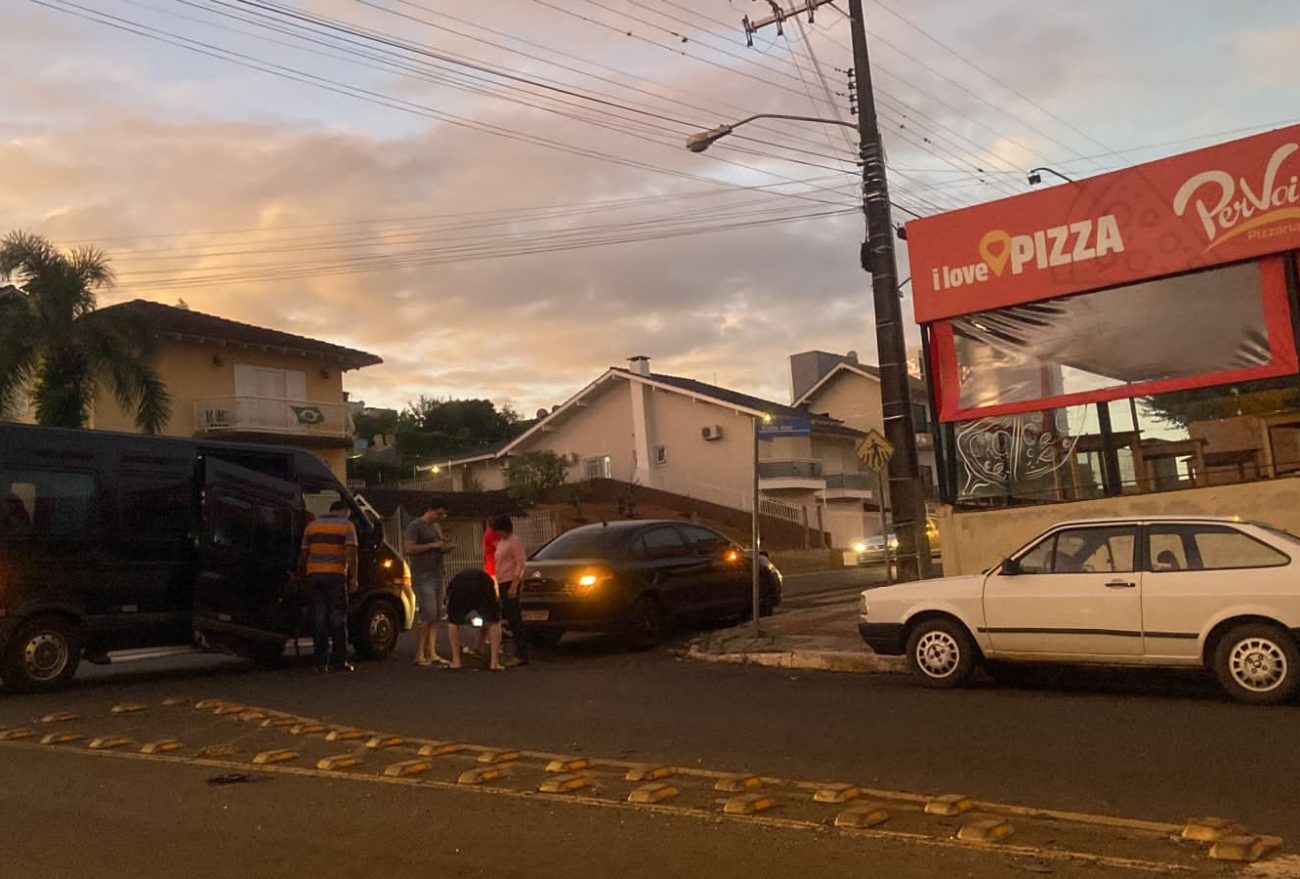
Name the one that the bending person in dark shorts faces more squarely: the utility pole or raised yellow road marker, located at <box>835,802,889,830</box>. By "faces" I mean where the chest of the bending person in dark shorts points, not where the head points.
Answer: the utility pole

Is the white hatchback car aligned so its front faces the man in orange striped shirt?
yes

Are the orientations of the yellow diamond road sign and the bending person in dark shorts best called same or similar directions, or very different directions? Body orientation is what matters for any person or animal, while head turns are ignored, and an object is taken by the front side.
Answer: very different directions

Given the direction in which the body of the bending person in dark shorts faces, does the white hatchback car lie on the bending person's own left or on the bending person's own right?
on the bending person's own right

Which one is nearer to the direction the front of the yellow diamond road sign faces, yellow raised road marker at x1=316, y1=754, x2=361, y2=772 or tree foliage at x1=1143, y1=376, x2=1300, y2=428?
the yellow raised road marker

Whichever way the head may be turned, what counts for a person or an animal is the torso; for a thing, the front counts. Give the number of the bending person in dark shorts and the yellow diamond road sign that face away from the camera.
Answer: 1

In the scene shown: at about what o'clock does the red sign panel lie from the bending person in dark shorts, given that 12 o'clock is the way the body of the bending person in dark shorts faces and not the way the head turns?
The red sign panel is roughly at 3 o'clock from the bending person in dark shorts.

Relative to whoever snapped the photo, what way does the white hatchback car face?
facing to the left of the viewer

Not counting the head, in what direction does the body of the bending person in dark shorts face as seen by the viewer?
away from the camera

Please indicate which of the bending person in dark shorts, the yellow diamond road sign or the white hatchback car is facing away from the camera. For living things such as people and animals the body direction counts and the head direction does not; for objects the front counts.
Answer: the bending person in dark shorts
